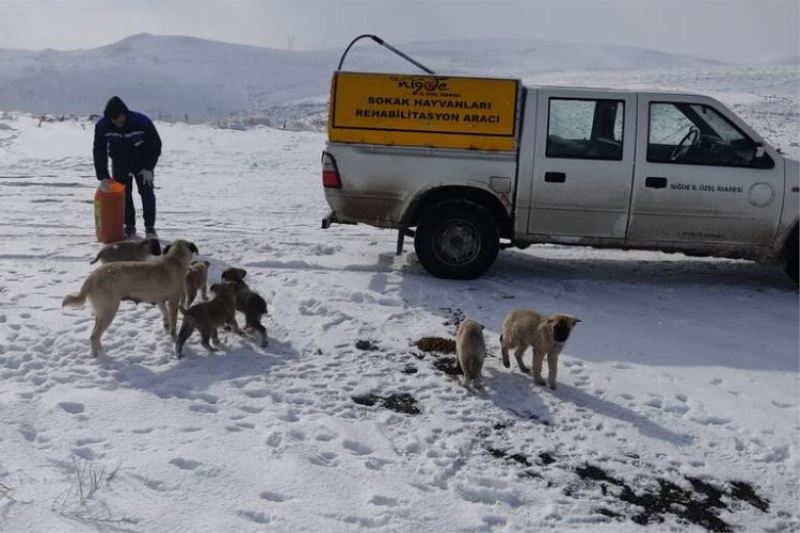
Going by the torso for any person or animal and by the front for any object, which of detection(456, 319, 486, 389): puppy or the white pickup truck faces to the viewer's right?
the white pickup truck

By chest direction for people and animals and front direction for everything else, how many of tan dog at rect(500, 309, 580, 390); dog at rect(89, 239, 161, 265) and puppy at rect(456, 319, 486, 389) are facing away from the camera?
1

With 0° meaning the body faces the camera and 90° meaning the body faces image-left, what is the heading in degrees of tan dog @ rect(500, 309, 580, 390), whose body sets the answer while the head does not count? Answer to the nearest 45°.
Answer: approximately 315°

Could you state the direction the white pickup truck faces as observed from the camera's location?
facing to the right of the viewer

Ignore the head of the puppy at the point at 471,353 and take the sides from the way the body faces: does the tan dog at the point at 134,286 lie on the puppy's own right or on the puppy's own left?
on the puppy's own left

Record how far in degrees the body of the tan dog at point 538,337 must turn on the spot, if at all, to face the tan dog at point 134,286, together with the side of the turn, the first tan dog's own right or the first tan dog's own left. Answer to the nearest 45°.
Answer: approximately 135° to the first tan dog's own right

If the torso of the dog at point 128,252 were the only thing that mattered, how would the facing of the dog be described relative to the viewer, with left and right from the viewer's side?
facing to the right of the viewer

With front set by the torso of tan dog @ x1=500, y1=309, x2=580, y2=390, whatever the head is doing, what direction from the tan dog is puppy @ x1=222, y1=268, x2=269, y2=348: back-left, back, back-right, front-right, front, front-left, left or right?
back-right

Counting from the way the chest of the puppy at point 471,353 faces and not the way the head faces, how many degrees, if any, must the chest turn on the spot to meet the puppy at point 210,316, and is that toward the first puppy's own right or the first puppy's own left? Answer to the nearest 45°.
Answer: approximately 90° to the first puppy's own left

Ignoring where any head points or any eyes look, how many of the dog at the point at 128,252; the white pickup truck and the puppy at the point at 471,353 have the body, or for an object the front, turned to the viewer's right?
2

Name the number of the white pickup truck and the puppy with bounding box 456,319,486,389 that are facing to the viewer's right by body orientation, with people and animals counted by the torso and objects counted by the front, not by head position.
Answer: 1

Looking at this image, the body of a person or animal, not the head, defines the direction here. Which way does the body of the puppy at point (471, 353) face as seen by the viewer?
away from the camera

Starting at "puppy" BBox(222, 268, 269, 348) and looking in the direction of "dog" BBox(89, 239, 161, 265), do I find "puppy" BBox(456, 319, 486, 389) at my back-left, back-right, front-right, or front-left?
back-right
